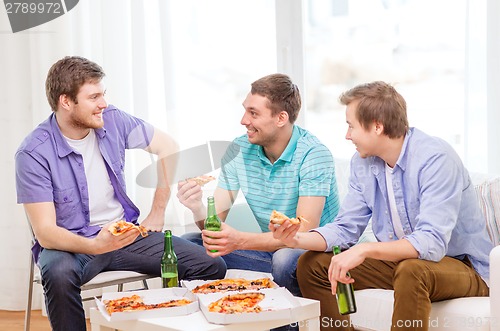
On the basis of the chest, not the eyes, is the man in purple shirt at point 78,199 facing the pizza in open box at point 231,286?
yes

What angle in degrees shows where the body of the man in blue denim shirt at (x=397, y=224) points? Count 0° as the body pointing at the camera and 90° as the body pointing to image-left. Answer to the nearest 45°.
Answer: approximately 45°

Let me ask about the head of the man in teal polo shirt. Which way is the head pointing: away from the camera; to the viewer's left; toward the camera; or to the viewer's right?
to the viewer's left

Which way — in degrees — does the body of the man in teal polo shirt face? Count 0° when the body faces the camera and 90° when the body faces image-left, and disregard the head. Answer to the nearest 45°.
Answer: approximately 45°

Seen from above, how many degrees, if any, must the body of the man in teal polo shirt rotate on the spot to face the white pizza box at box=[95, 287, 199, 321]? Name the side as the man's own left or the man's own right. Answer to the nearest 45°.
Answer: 0° — they already face it

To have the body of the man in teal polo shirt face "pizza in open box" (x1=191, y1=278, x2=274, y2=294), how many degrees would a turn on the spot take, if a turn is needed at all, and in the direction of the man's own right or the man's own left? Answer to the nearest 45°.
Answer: approximately 45° to the man's own left

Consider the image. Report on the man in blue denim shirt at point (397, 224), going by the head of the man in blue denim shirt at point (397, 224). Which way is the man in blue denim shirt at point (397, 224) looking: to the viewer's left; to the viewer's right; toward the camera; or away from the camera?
to the viewer's left

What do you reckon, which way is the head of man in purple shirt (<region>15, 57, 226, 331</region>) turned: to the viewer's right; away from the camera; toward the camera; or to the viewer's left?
to the viewer's right

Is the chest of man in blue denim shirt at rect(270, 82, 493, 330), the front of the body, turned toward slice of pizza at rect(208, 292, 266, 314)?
yes

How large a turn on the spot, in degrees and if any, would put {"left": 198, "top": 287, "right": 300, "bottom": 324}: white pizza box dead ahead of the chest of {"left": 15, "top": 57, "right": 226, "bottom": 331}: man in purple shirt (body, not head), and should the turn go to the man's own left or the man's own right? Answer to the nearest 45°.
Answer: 0° — they already face it

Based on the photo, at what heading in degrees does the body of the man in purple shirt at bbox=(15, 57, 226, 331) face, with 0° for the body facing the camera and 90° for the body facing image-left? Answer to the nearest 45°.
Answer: approximately 315°
